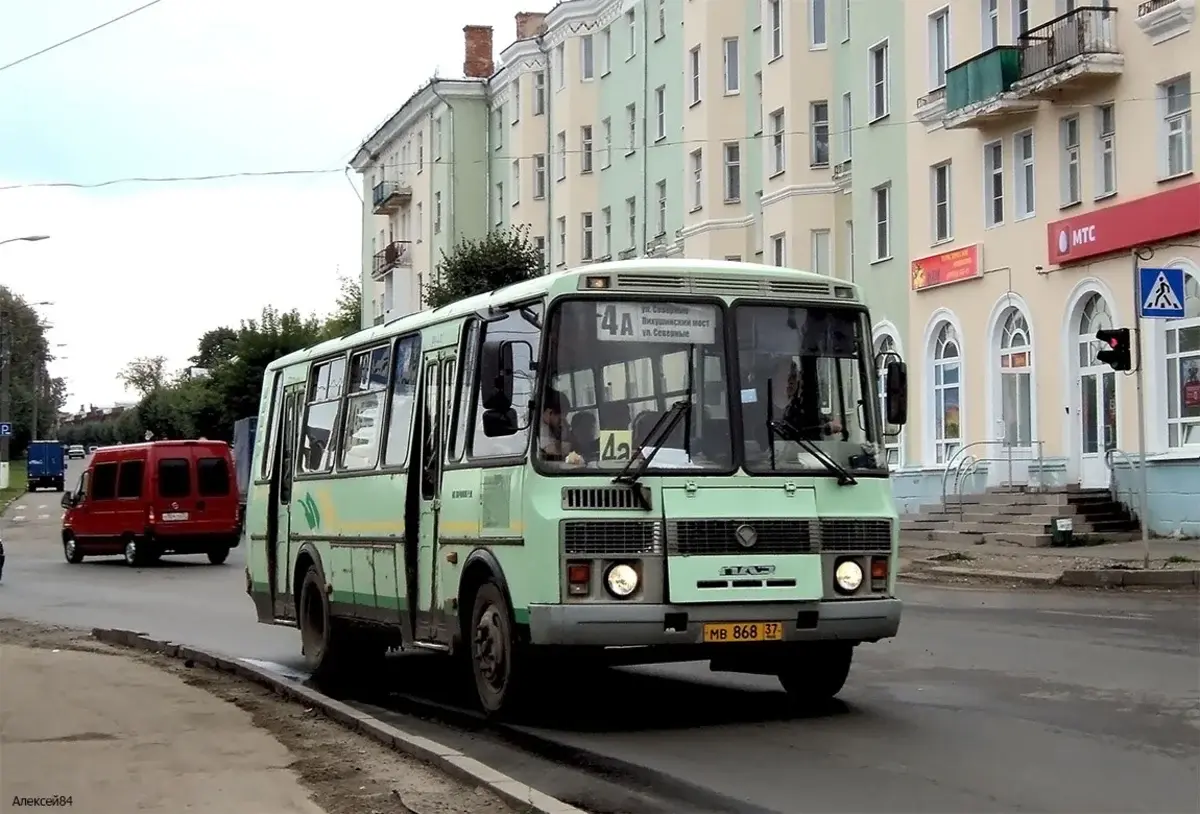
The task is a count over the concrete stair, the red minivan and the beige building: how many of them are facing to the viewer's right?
0

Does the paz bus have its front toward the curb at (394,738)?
no

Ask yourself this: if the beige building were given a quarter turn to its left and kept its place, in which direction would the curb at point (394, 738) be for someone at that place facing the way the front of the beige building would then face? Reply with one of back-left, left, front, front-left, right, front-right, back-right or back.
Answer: front-right

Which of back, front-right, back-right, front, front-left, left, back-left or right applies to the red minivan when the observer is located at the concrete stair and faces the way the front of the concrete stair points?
front-right

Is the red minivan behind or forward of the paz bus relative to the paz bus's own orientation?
behind

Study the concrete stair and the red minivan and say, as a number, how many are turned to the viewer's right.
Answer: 0

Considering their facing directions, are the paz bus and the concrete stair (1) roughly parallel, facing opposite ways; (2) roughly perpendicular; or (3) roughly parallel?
roughly perpendicular

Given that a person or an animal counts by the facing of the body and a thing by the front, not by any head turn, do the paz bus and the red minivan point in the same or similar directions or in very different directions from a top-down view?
very different directions

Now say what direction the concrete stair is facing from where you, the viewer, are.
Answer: facing the viewer and to the left of the viewer

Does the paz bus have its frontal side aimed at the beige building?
no

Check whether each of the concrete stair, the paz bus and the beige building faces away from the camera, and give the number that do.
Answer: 0

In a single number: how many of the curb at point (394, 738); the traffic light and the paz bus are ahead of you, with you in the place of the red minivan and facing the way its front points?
0

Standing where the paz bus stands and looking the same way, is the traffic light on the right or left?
on its left

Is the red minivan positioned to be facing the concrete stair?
no

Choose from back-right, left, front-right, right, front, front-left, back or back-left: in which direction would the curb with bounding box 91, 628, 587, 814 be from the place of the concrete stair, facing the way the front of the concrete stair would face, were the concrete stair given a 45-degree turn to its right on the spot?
left

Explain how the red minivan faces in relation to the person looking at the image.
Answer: facing away from the viewer and to the left of the viewer

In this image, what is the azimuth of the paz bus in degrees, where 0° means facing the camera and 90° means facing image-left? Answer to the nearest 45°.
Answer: approximately 315°
